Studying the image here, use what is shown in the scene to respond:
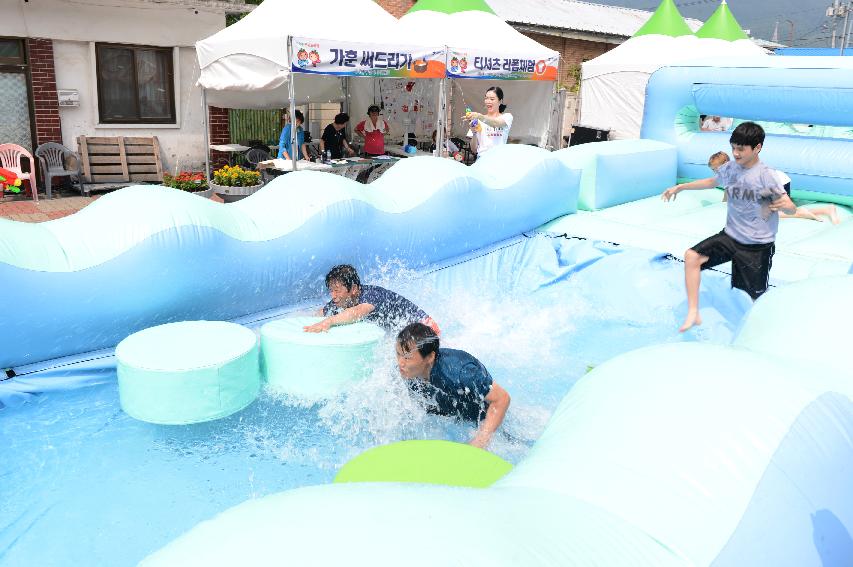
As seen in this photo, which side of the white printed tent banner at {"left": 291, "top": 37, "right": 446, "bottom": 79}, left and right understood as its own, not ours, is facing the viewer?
front

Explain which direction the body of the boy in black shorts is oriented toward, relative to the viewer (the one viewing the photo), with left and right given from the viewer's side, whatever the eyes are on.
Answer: facing the viewer and to the left of the viewer

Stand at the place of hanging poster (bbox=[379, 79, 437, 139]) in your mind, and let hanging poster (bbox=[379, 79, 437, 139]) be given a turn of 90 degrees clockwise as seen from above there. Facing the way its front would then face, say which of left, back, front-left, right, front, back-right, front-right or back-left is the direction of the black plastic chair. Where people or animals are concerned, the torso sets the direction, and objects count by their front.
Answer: front-left

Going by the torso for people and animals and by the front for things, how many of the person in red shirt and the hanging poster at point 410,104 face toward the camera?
2

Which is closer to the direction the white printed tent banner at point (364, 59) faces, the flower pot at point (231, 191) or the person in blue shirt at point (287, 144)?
the flower pot

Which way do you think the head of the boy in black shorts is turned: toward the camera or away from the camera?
toward the camera

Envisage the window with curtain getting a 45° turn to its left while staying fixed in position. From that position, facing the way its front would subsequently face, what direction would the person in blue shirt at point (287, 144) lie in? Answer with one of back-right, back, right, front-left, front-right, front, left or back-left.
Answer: front

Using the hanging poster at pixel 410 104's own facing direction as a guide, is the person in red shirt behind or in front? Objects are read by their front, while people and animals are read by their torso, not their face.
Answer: in front

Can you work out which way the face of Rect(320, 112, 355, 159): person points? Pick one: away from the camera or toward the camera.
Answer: toward the camera

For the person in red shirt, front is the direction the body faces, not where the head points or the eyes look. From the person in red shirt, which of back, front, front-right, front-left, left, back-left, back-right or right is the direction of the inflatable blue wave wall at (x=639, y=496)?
front

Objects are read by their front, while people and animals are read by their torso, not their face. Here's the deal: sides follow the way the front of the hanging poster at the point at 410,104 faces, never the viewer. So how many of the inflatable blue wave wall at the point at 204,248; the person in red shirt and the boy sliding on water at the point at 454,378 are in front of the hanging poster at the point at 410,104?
3

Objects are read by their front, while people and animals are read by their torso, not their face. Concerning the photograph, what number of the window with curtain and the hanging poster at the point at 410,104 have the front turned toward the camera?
2

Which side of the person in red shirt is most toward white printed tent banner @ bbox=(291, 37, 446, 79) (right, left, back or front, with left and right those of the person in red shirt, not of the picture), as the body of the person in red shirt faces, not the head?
front

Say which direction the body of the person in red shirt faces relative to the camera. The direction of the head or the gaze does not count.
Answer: toward the camera

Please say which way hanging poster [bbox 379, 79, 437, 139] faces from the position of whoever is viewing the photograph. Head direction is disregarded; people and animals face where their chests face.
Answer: facing the viewer
